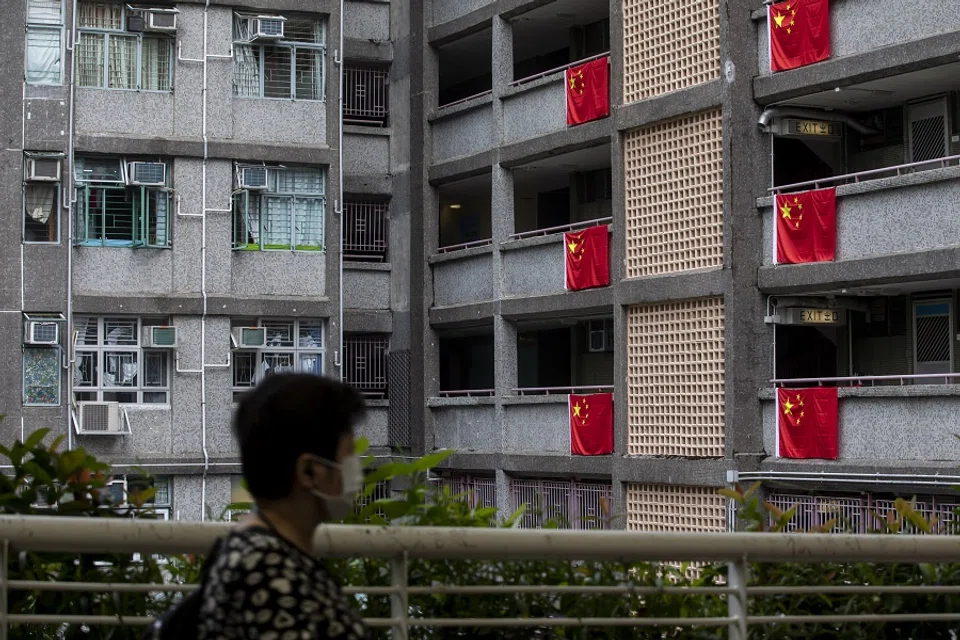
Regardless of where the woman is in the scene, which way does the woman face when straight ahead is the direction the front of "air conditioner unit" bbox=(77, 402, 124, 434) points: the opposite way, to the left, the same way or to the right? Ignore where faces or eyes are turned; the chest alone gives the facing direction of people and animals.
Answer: to the left

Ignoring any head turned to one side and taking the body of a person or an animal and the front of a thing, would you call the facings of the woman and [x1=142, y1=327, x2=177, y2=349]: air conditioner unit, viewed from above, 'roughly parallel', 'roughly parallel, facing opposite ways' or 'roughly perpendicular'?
roughly perpendicular

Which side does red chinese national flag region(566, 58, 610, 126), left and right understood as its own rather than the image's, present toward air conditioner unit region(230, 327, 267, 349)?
right

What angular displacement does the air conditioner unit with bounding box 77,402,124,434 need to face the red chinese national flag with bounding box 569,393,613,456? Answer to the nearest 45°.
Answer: approximately 45° to its left

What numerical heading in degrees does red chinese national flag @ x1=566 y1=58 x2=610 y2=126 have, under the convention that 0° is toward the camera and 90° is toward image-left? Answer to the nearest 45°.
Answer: approximately 45°

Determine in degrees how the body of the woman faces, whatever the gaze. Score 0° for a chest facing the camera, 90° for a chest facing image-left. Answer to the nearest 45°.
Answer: approximately 270°

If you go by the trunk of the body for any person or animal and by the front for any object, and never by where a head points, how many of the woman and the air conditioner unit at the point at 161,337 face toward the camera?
1

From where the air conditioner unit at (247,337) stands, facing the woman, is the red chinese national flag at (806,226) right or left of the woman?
left

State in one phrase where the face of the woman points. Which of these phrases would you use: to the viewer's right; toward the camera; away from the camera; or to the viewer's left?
to the viewer's right

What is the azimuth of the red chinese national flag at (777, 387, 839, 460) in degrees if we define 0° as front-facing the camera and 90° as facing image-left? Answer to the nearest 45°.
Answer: approximately 0°

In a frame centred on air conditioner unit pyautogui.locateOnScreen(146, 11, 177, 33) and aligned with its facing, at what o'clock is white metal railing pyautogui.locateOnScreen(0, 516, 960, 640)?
The white metal railing is roughly at 12 o'clock from the air conditioner unit.
